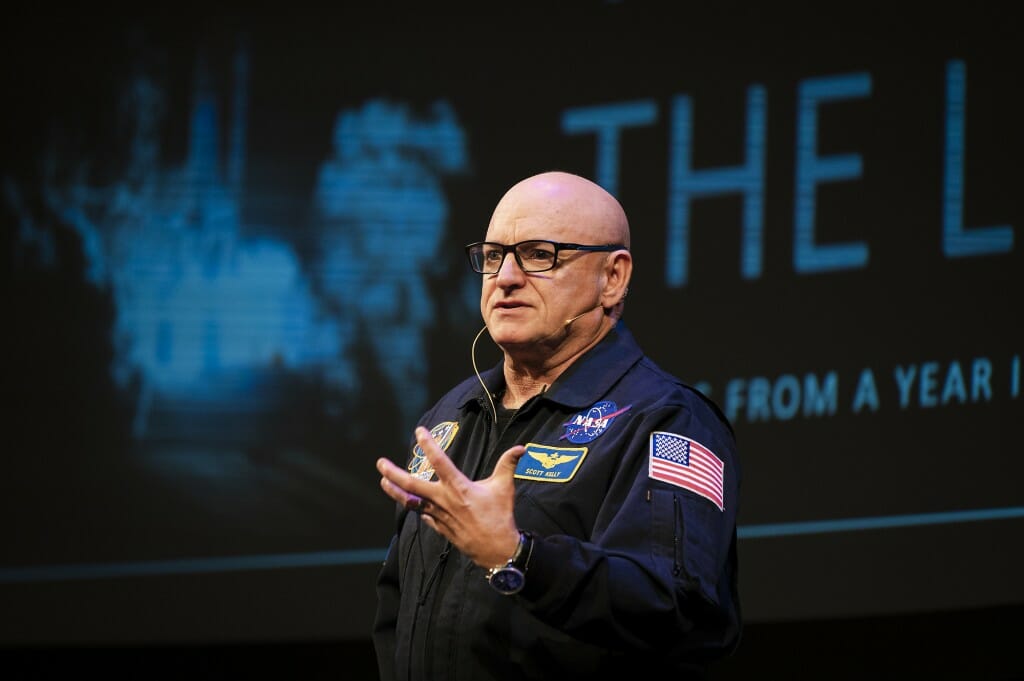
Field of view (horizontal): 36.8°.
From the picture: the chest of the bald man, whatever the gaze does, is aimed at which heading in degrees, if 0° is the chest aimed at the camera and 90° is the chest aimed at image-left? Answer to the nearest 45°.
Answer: approximately 45°

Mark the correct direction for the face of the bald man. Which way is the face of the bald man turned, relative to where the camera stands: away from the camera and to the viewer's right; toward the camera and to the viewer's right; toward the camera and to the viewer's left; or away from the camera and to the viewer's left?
toward the camera and to the viewer's left
